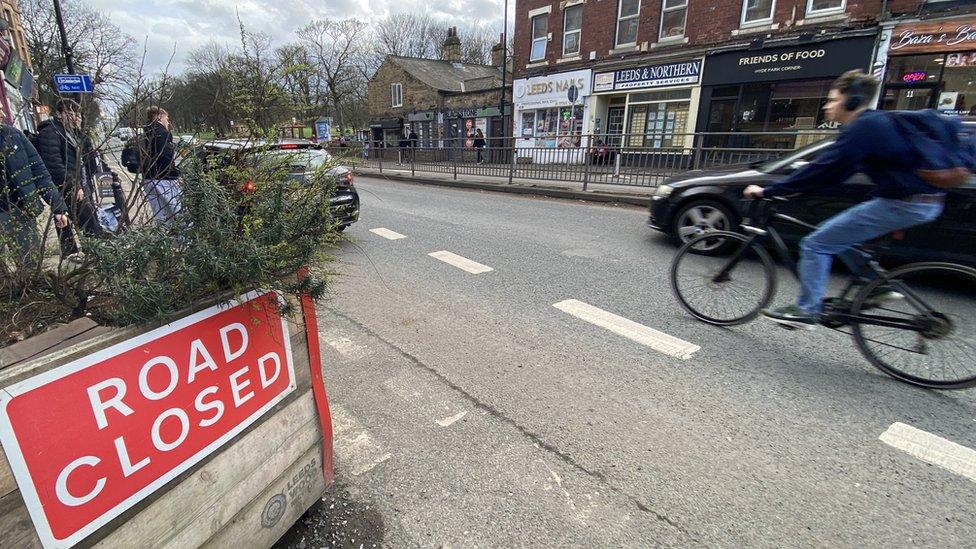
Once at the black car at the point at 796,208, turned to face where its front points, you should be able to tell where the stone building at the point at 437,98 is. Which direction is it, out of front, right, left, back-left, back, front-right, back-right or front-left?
front-right

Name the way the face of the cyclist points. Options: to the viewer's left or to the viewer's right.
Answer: to the viewer's left

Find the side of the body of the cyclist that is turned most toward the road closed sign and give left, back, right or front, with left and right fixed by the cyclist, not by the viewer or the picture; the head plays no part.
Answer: left

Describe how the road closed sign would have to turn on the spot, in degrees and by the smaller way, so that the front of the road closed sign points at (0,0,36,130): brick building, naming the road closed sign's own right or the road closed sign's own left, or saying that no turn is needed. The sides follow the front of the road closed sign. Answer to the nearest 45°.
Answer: approximately 135° to the road closed sign's own left

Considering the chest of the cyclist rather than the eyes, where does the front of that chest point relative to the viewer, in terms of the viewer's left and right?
facing to the left of the viewer

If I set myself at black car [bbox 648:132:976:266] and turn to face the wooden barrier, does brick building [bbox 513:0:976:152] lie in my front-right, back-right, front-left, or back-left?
back-right

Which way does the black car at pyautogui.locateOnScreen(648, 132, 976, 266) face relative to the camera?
to the viewer's left

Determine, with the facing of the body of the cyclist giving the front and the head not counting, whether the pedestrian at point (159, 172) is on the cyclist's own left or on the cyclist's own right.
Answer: on the cyclist's own left

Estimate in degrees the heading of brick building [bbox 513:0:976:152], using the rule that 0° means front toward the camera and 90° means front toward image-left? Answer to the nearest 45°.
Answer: approximately 45°
